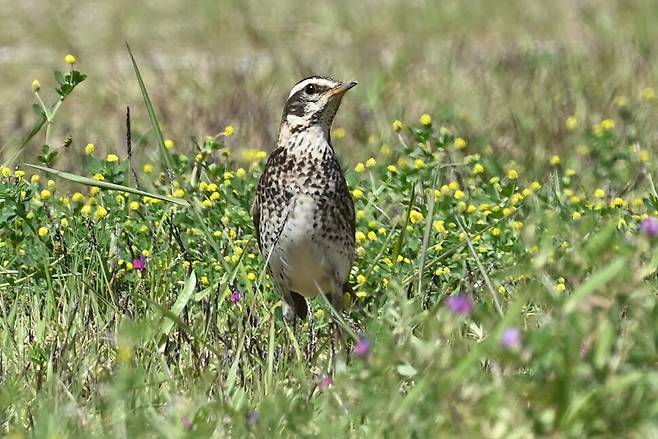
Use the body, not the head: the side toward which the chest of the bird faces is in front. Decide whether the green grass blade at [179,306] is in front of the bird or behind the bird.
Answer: in front

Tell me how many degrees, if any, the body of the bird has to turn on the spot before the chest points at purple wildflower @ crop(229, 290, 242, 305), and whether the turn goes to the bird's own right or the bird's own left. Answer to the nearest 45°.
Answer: approximately 45° to the bird's own right

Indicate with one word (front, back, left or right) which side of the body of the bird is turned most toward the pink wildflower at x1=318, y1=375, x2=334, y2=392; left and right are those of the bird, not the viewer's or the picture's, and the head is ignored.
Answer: front

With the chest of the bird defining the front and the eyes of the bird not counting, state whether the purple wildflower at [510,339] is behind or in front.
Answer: in front

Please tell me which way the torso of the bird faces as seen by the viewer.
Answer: toward the camera
